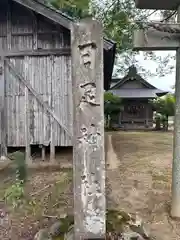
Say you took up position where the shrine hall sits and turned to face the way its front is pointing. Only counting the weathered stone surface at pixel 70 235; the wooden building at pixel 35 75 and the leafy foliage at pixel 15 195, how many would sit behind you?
0

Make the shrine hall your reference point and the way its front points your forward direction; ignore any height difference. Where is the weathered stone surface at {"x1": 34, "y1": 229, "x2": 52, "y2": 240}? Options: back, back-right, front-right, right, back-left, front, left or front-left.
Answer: front

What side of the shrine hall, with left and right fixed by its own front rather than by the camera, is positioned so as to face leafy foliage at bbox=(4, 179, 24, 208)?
front

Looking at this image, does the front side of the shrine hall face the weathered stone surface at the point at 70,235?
yes

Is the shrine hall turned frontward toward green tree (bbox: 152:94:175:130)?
no

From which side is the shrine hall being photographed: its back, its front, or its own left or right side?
front

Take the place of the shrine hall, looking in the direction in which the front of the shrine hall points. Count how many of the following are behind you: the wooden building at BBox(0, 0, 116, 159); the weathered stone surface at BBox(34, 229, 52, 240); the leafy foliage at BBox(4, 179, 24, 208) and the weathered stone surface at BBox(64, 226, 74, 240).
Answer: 0

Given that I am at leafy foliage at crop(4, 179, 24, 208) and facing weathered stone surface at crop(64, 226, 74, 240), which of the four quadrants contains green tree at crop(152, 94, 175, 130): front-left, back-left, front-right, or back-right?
back-left

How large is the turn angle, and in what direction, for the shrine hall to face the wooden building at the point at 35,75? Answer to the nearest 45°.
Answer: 0° — it already faces it

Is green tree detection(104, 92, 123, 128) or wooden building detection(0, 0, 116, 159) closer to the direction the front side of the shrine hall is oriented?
the wooden building

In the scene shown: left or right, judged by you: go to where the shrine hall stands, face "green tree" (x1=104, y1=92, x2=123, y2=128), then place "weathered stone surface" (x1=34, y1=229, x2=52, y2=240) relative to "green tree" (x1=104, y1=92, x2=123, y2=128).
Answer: left
